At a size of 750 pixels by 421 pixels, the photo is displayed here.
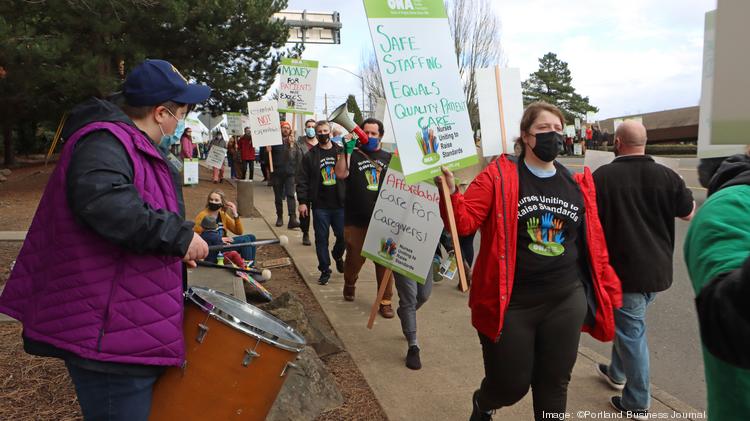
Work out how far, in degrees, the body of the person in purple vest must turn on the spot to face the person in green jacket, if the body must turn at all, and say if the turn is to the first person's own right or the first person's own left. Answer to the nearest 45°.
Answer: approximately 45° to the first person's own right

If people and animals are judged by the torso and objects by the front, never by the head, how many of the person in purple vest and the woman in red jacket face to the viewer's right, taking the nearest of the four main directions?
1

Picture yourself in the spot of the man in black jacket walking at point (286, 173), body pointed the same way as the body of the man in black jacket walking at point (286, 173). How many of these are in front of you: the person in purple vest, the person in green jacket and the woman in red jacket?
3

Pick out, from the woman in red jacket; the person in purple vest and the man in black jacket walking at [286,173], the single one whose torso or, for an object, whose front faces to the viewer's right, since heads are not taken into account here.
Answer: the person in purple vest

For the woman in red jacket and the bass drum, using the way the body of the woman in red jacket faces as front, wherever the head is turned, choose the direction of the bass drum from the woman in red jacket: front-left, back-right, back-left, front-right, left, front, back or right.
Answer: front-right

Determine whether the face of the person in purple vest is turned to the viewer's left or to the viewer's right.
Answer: to the viewer's right

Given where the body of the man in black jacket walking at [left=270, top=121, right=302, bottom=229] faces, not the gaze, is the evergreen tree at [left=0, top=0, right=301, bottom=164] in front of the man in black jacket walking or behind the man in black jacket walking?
behind

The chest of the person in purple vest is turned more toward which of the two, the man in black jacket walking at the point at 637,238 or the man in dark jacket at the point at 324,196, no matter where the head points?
the man in black jacket walking

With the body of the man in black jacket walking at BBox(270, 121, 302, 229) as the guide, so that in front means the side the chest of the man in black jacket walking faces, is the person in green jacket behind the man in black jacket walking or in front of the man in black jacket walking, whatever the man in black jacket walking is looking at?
in front

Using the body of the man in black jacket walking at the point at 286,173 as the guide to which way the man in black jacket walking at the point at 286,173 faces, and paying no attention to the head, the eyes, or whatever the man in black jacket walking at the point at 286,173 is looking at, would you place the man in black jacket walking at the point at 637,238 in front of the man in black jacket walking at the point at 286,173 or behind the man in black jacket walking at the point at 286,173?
in front

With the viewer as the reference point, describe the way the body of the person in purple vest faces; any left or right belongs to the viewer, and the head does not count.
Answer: facing to the right of the viewer
